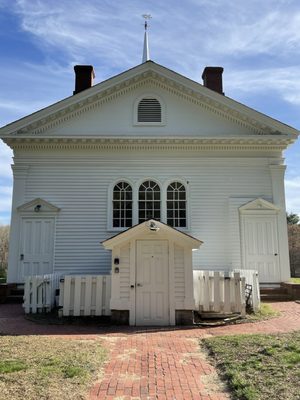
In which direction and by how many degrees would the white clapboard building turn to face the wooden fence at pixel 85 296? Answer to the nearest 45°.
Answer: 0° — it already faces it

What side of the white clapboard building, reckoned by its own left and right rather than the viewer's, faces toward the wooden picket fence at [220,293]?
front

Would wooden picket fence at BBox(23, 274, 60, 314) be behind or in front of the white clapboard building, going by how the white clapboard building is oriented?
in front

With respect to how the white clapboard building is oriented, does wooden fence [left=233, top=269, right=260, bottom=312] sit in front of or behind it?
in front

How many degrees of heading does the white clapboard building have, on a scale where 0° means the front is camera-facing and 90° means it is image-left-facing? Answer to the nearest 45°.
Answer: approximately 0°
